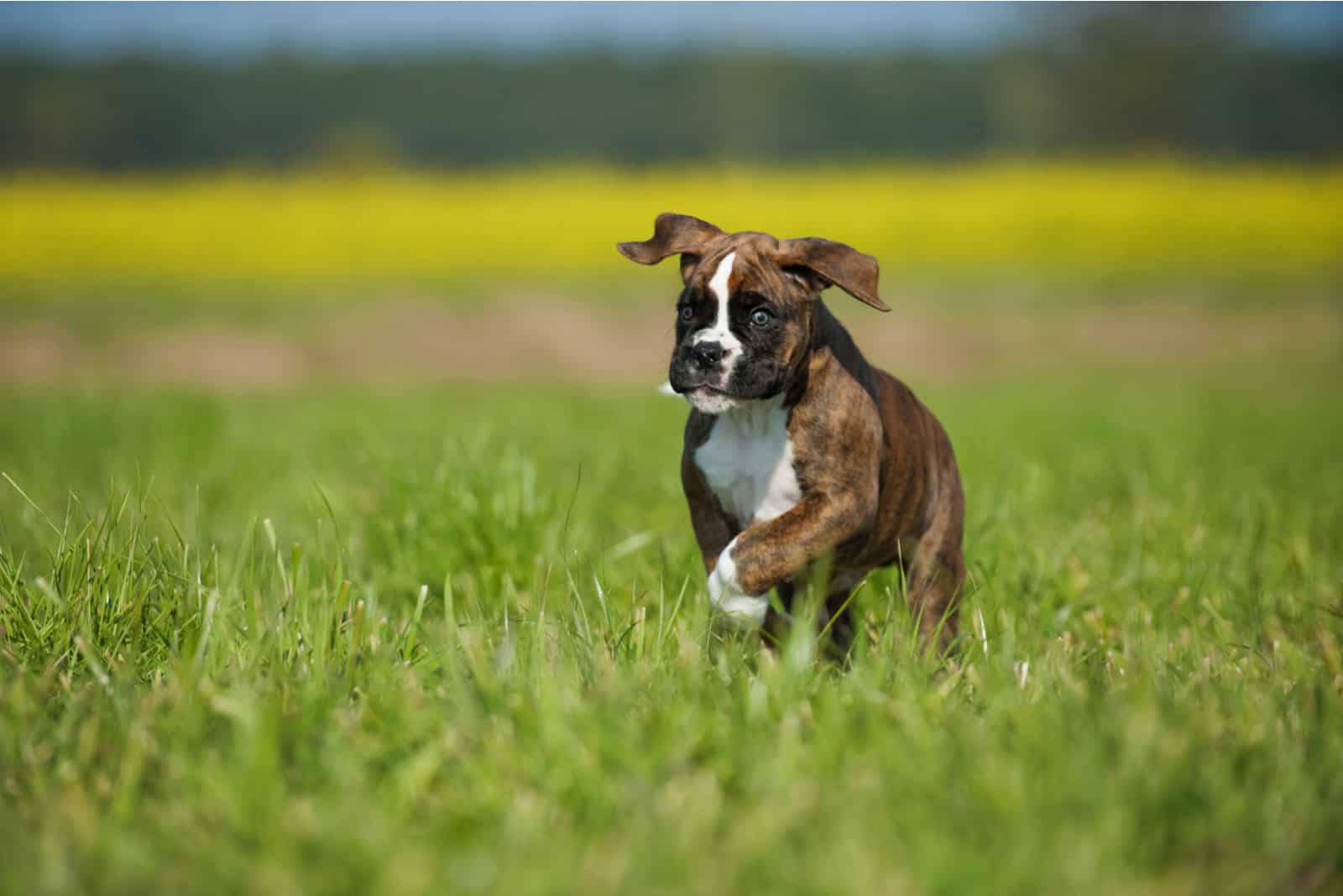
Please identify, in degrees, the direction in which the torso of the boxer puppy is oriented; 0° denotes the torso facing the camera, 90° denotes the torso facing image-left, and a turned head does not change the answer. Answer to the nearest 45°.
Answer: approximately 45°
